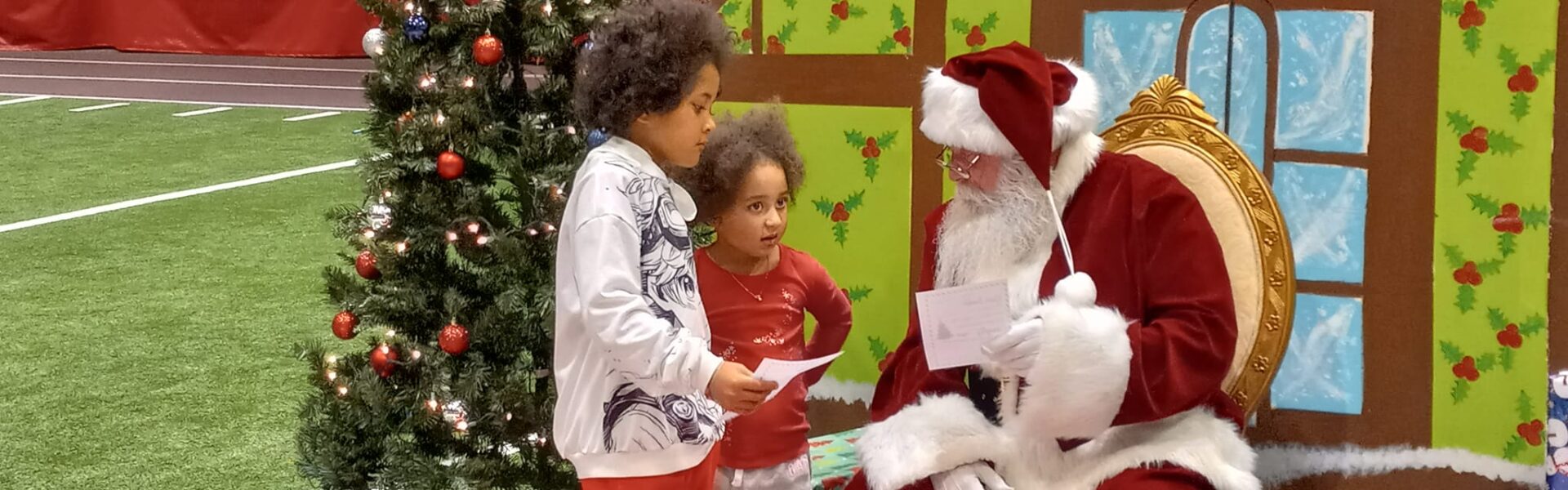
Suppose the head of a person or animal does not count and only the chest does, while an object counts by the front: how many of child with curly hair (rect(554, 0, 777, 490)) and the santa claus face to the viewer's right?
1

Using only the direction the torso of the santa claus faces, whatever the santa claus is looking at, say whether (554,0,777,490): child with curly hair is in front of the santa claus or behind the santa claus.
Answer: in front

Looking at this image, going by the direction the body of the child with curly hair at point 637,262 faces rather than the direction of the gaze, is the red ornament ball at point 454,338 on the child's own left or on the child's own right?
on the child's own left

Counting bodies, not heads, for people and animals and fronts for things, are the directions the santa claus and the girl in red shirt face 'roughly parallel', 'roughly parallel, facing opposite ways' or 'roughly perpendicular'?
roughly perpendicular

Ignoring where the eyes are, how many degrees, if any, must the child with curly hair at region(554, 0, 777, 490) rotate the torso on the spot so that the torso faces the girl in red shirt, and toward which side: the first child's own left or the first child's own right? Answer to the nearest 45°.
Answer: approximately 45° to the first child's own left

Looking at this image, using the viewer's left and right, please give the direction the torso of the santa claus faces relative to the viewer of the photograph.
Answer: facing the viewer and to the left of the viewer

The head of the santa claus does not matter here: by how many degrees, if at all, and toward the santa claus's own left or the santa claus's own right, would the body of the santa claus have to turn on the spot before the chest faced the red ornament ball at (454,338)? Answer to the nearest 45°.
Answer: approximately 45° to the santa claus's own right

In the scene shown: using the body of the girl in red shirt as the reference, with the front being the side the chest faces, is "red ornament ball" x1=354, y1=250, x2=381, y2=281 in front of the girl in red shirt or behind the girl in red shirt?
behind

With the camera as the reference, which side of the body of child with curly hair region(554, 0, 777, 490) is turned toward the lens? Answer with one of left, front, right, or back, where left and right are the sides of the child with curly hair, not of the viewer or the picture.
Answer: right

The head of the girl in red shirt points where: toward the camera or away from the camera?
toward the camera

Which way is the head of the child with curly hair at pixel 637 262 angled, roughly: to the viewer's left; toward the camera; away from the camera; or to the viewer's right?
to the viewer's right

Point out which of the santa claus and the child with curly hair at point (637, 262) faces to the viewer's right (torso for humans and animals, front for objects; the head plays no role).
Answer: the child with curly hair

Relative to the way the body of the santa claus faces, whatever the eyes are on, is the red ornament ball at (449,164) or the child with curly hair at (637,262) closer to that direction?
the child with curly hair
